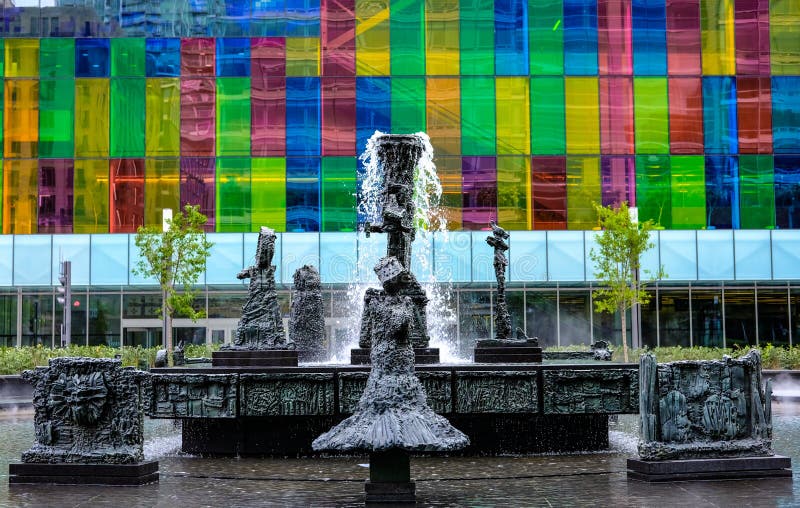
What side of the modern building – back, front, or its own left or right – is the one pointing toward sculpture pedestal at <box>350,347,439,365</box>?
front

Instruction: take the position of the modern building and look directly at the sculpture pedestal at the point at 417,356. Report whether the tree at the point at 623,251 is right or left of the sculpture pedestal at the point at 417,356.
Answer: left

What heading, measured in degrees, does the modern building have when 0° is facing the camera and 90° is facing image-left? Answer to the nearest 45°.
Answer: approximately 0°

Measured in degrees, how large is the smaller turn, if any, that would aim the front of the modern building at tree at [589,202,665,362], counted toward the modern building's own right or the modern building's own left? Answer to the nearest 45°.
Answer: approximately 45° to the modern building's own left

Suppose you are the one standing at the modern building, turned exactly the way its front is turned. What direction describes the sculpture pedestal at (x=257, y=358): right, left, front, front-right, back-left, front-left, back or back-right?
front

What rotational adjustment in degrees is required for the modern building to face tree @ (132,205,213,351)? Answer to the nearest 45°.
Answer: approximately 45° to its right
